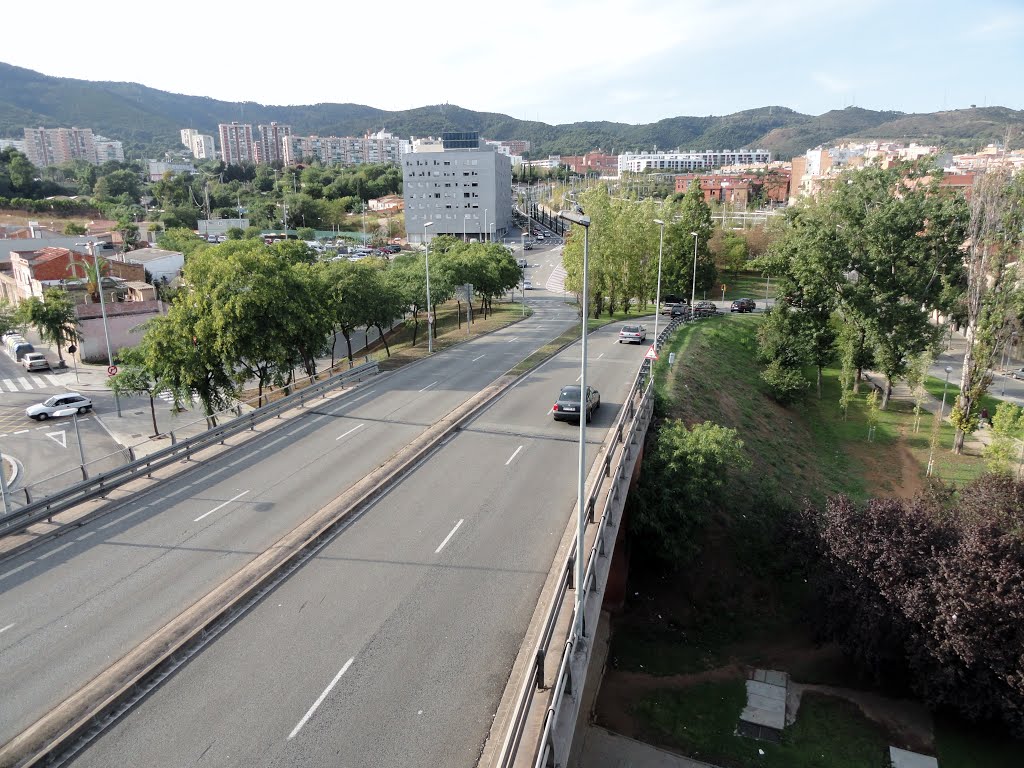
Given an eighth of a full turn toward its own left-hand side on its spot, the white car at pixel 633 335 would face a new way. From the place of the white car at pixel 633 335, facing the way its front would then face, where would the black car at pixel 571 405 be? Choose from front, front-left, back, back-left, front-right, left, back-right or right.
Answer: back

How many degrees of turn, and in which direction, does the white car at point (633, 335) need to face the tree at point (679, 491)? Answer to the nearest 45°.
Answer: approximately 135° to its right

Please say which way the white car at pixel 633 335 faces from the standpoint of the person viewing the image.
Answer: facing away from the viewer and to the right of the viewer

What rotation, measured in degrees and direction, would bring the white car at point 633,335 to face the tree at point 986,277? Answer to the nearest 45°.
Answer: approximately 45° to its right

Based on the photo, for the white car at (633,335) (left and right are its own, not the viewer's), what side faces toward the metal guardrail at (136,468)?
back

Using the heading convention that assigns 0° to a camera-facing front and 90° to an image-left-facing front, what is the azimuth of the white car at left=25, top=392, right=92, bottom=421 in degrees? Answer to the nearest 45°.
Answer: approximately 45°
